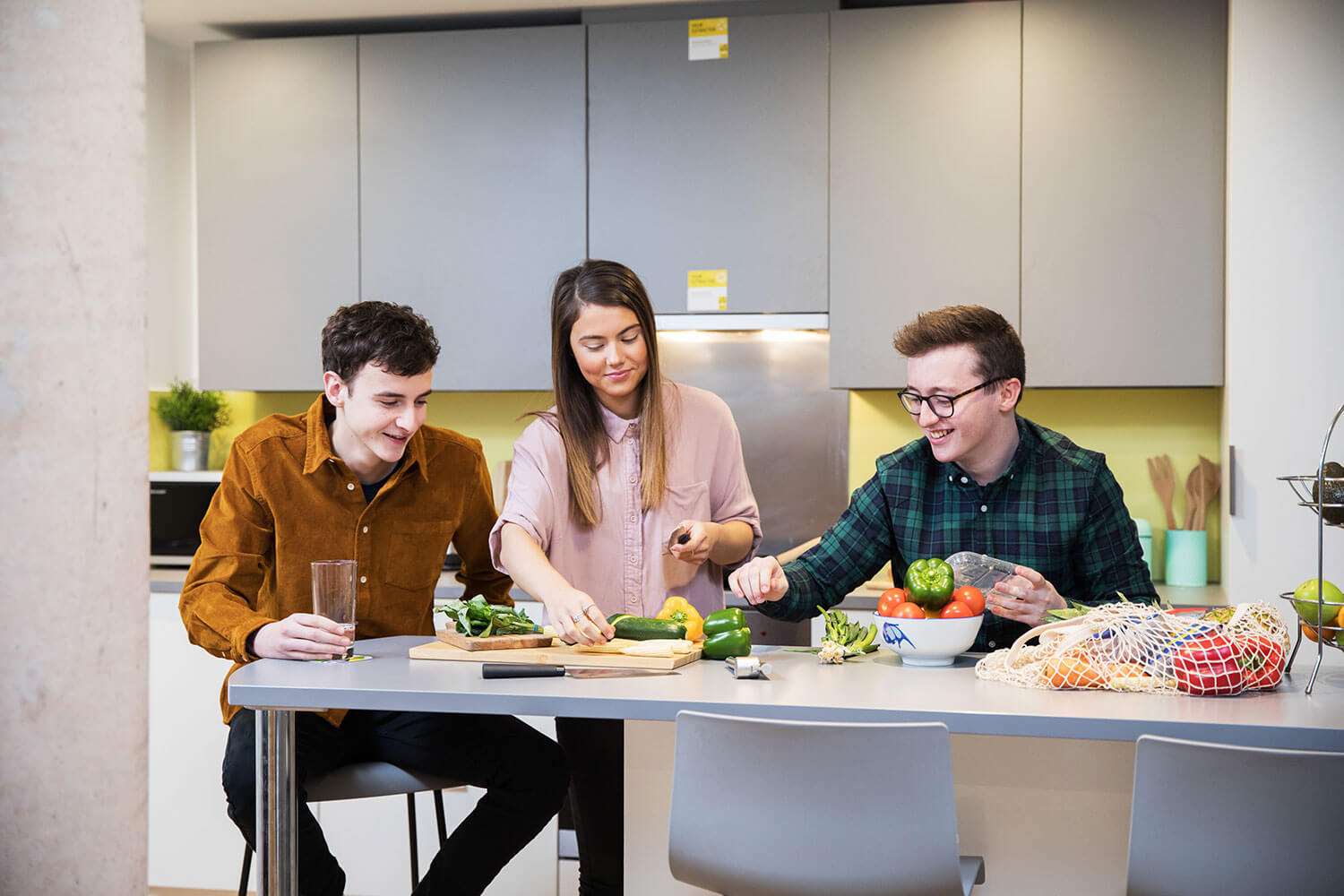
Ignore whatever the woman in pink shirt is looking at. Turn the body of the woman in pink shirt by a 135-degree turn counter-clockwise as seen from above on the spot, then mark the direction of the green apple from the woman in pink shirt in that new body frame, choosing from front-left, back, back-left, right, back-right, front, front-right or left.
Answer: right

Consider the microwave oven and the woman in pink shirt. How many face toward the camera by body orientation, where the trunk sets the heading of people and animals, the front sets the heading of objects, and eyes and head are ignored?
2

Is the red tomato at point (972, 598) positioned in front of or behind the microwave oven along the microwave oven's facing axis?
in front

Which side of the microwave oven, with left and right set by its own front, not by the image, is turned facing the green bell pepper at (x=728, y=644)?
front

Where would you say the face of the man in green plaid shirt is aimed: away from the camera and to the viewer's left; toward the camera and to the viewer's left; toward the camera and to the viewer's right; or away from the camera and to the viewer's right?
toward the camera and to the viewer's left

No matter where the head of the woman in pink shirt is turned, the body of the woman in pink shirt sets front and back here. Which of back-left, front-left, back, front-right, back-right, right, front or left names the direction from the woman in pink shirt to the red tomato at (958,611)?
front-left

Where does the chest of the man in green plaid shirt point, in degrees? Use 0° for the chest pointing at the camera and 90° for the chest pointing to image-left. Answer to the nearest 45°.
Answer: approximately 45°

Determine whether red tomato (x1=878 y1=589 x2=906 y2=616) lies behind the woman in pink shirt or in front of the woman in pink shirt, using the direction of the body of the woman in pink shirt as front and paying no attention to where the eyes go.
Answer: in front
